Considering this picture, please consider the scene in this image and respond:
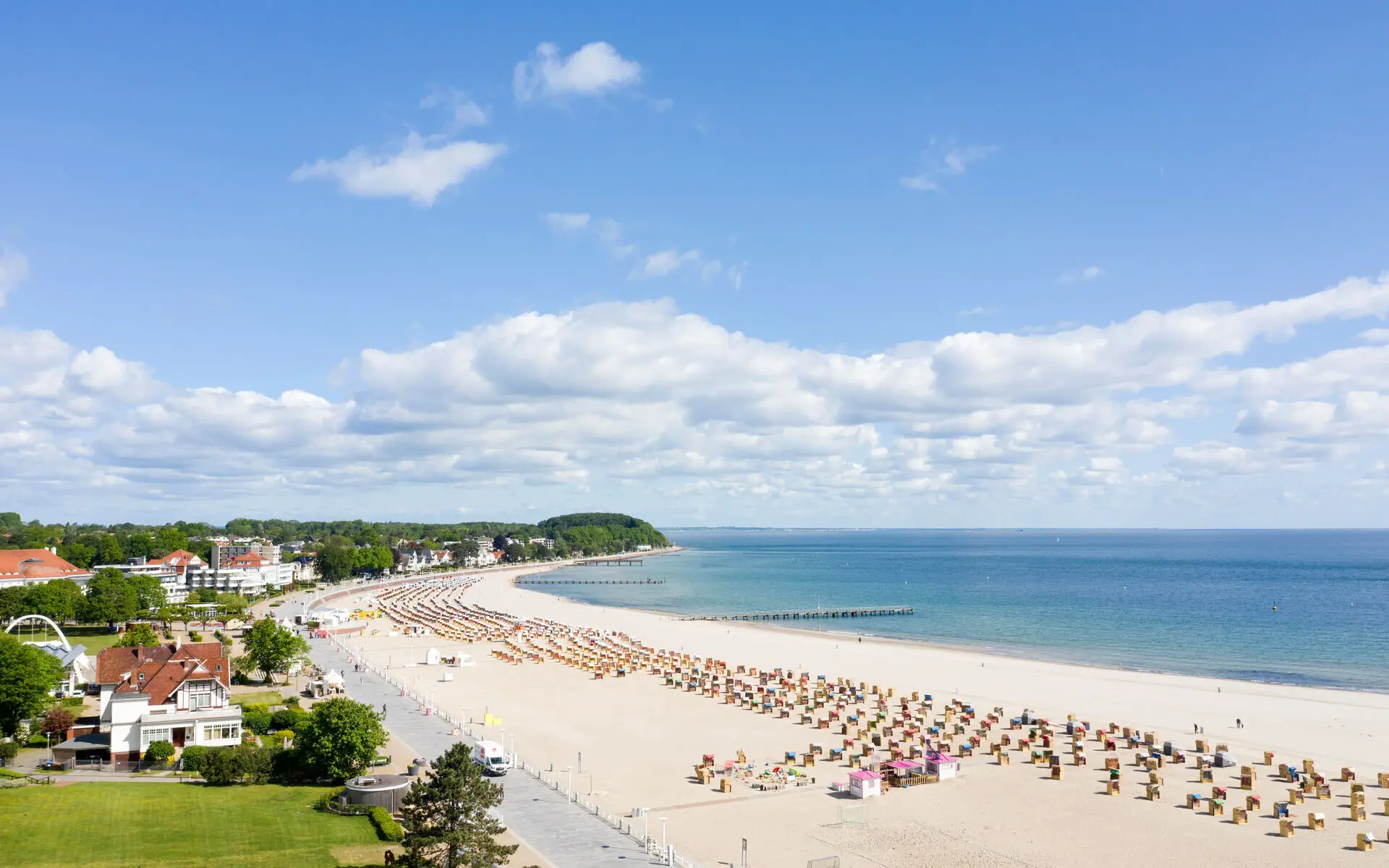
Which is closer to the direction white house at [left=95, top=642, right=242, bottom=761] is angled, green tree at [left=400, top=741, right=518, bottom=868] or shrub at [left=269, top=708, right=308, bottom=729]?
the green tree

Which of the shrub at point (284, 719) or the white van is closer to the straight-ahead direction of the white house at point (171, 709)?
the white van

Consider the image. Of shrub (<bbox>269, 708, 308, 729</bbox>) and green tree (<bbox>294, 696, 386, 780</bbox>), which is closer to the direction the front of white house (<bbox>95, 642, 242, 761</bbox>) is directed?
the green tree

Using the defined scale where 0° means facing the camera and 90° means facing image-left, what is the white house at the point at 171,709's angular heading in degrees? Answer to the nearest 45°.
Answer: approximately 315°
